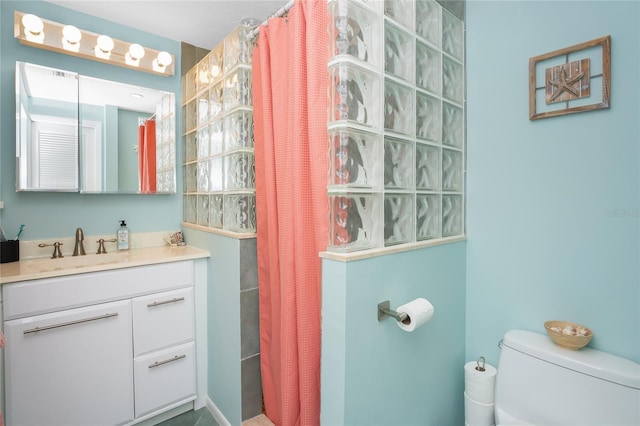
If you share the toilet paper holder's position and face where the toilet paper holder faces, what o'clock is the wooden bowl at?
The wooden bowl is roughly at 10 o'clock from the toilet paper holder.

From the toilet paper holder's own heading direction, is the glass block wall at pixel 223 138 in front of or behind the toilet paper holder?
behind

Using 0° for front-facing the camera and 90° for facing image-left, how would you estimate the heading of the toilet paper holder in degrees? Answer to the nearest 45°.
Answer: approximately 315°

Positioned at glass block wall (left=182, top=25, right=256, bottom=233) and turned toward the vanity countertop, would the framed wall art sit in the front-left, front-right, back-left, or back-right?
back-left
